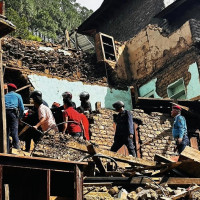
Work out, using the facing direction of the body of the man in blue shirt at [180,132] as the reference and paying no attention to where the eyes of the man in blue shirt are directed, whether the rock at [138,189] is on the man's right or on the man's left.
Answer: on the man's left

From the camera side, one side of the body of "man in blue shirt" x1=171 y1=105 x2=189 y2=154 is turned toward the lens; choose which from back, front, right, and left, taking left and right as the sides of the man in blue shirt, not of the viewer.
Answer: left

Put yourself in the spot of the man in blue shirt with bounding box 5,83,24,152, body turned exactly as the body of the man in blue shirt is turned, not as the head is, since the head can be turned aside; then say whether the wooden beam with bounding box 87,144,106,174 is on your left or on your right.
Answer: on your right

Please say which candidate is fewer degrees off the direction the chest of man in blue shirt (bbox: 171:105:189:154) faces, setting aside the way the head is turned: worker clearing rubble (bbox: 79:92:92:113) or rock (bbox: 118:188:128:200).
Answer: the worker clearing rubble

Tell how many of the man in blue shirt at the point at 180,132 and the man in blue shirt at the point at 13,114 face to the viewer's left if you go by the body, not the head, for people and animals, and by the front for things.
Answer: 1

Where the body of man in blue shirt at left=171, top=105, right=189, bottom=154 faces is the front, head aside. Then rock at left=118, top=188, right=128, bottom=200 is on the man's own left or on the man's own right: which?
on the man's own left
